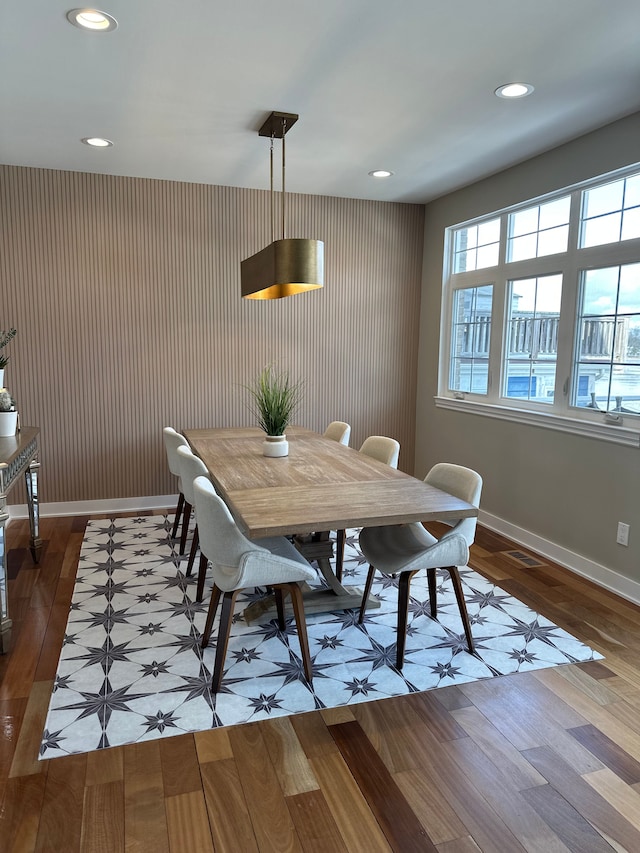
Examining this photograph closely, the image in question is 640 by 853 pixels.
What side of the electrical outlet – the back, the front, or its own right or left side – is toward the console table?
front

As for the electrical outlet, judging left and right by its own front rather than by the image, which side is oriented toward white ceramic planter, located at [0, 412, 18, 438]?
front

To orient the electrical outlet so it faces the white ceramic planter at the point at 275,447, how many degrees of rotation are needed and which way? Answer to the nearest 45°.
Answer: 0° — it already faces it

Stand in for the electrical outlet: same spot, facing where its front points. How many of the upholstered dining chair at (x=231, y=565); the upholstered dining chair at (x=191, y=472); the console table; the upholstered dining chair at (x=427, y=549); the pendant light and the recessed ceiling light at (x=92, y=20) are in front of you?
6

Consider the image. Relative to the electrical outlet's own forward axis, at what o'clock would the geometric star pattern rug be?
The geometric star pattern rug is roughly at 12 o'clock from the electrical outlet.

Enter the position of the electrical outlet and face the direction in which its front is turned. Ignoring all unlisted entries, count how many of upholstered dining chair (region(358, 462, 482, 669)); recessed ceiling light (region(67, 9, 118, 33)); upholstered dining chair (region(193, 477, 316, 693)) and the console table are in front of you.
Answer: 4

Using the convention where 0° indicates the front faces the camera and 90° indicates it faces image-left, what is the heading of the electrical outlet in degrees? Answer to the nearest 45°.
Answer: approximately 45°

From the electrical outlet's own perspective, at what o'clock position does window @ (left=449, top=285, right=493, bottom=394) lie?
The window is roughly at 3 o'clock from the electrical outlet.

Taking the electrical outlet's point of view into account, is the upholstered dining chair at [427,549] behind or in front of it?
in front

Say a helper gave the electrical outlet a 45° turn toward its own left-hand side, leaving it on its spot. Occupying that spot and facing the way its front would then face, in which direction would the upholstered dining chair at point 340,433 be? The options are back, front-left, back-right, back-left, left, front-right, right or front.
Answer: right

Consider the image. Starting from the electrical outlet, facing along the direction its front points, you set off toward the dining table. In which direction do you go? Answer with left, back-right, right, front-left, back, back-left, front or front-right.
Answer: front

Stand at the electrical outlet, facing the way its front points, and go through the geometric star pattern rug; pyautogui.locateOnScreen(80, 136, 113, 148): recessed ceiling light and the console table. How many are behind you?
0

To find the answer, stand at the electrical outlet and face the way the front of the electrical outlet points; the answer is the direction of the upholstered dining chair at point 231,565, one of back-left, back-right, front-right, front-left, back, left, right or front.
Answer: front

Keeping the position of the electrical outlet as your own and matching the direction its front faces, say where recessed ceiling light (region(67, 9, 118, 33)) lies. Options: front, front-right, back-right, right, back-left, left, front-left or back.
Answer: front

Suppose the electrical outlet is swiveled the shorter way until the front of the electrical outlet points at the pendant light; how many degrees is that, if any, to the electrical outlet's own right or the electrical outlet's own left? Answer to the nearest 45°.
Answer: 0° — it already faces it

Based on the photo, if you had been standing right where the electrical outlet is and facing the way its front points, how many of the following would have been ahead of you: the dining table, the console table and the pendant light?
3
